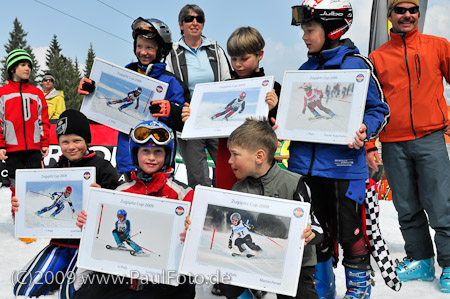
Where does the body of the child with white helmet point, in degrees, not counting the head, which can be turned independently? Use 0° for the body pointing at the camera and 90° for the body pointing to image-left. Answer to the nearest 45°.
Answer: approximately 45°

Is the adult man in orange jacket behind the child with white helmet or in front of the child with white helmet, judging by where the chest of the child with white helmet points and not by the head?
behind
